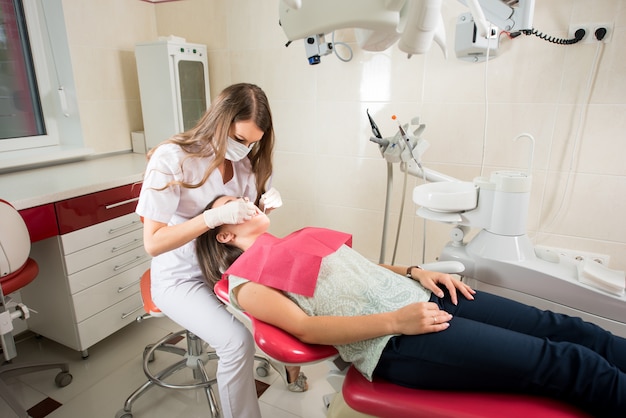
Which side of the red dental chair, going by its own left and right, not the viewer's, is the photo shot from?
right

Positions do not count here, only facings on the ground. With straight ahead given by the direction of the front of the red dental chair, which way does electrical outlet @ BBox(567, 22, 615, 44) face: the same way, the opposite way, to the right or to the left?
to the right

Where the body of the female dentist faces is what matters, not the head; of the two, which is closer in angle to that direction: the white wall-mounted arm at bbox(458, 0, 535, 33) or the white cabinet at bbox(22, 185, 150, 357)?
the white wall-mounted arm

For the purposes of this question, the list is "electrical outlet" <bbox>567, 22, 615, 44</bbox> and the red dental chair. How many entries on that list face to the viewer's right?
1

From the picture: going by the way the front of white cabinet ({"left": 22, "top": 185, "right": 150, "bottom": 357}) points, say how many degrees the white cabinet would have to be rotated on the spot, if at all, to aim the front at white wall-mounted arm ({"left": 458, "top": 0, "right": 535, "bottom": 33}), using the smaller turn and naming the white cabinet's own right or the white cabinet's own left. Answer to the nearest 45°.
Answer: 0° — it already faces it

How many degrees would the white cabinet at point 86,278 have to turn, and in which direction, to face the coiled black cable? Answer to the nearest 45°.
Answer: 0° — it already faces it

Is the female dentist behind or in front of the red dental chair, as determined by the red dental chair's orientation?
behind

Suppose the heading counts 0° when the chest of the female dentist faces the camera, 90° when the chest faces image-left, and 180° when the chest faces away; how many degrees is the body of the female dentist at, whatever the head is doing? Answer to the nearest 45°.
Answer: approximately 315°

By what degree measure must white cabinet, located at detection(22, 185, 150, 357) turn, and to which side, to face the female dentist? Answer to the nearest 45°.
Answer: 0° — it already faces them

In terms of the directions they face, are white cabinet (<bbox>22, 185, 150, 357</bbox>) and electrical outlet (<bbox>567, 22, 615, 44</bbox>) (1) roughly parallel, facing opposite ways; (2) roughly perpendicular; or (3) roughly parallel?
roughly perpendicular

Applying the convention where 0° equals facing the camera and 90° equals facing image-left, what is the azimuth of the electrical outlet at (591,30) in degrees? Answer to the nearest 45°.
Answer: approximately 0°

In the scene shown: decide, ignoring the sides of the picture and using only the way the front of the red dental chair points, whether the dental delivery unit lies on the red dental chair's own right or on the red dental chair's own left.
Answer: on the red dental chair's own left
